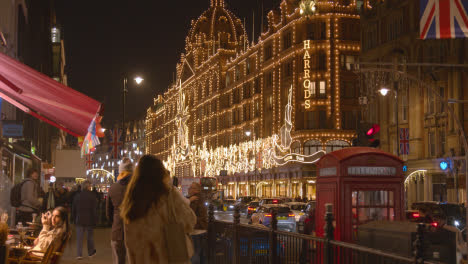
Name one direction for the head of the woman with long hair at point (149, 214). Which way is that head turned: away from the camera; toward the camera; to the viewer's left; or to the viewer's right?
away from the camera

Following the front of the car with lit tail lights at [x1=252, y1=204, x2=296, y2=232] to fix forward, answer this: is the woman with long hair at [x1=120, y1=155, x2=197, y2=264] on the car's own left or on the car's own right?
on the car's own left

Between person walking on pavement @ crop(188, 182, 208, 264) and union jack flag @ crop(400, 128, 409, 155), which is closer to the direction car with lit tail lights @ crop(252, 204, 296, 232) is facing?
the union jack flag

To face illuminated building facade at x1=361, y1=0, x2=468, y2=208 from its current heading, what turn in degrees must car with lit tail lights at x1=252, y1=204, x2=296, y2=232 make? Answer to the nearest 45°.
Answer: approximately 90° to its right
